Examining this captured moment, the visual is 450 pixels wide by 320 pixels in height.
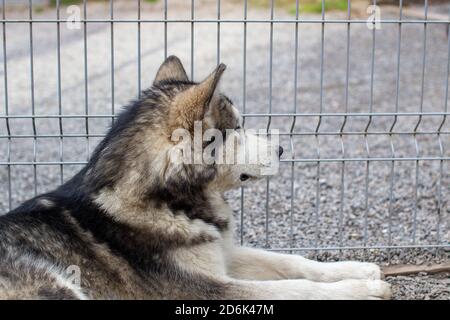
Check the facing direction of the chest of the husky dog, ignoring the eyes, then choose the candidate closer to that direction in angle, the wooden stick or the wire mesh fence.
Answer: the wooden stick

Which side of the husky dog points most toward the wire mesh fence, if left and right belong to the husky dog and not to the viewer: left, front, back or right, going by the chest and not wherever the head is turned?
left

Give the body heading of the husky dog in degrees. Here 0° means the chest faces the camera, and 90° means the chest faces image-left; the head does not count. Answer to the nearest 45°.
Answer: approximately 270°

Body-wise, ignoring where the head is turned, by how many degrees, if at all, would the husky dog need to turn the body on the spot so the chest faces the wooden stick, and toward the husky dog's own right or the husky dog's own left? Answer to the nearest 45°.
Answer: approximately 45° to the husky dog's own left
